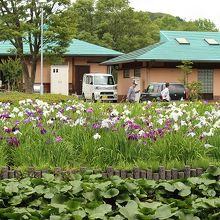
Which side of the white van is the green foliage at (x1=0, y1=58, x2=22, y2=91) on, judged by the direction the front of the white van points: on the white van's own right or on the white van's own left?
on the white van's own right

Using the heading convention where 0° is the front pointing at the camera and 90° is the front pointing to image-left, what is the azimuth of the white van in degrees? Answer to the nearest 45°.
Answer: approximately 0°

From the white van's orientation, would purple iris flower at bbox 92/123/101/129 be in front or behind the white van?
in front

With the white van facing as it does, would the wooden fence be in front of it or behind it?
in front

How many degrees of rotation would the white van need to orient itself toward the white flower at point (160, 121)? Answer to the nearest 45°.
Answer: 0° — it already faces it

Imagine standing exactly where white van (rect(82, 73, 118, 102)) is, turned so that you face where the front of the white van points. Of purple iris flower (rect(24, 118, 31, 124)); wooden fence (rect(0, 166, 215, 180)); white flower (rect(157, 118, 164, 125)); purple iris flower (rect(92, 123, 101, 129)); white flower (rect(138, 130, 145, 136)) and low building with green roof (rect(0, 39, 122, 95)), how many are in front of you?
5

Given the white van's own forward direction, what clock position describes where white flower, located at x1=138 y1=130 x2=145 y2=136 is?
The white flower is roughly at 12 o'clock from the white van.

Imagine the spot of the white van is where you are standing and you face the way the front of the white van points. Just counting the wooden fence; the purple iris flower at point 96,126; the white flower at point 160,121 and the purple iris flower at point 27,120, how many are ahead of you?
4

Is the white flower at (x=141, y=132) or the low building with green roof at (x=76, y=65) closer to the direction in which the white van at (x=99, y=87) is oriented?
the white flower
